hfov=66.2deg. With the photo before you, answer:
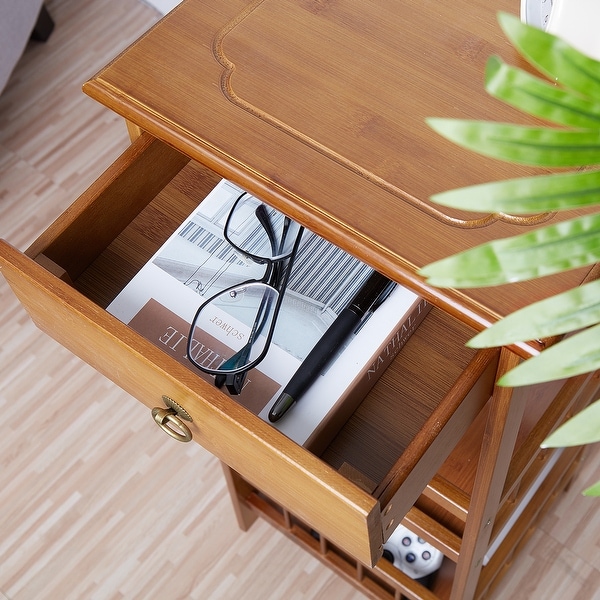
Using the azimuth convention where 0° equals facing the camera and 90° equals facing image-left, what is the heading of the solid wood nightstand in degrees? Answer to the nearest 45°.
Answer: approximately 45°
